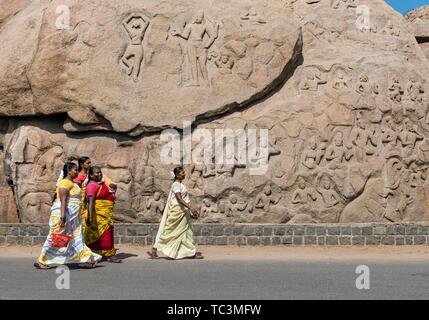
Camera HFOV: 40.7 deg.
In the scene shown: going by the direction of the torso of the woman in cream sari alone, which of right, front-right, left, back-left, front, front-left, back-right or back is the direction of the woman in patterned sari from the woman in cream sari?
back-right

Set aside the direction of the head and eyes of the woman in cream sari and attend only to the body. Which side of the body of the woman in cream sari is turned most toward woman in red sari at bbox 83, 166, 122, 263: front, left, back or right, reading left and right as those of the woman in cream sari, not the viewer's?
back

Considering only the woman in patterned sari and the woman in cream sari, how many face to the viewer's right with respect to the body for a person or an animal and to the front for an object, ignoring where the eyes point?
2

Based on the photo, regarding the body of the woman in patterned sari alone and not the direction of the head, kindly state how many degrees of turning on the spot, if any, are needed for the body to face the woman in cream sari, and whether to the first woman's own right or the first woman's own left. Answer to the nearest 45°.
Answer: approximately 45° to the first woman's own left

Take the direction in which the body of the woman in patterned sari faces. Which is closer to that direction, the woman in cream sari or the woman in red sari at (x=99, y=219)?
the woman in cream sari

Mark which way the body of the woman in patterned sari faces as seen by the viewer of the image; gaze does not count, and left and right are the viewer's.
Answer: facing to the right of the viewer

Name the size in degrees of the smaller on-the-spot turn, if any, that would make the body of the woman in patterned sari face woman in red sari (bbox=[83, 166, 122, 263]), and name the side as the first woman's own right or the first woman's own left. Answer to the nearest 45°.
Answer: approximately 45° to the first woman's own left

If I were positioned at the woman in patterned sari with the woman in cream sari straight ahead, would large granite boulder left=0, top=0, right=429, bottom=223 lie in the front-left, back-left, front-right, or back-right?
front-left

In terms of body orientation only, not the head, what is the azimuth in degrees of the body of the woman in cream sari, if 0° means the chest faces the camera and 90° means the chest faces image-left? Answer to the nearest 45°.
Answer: approximately 270°

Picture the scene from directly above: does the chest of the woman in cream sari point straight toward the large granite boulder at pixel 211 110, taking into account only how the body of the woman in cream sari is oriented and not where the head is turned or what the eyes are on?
no

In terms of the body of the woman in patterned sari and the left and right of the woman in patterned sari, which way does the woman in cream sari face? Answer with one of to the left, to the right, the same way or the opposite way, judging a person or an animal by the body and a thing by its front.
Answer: the same way
